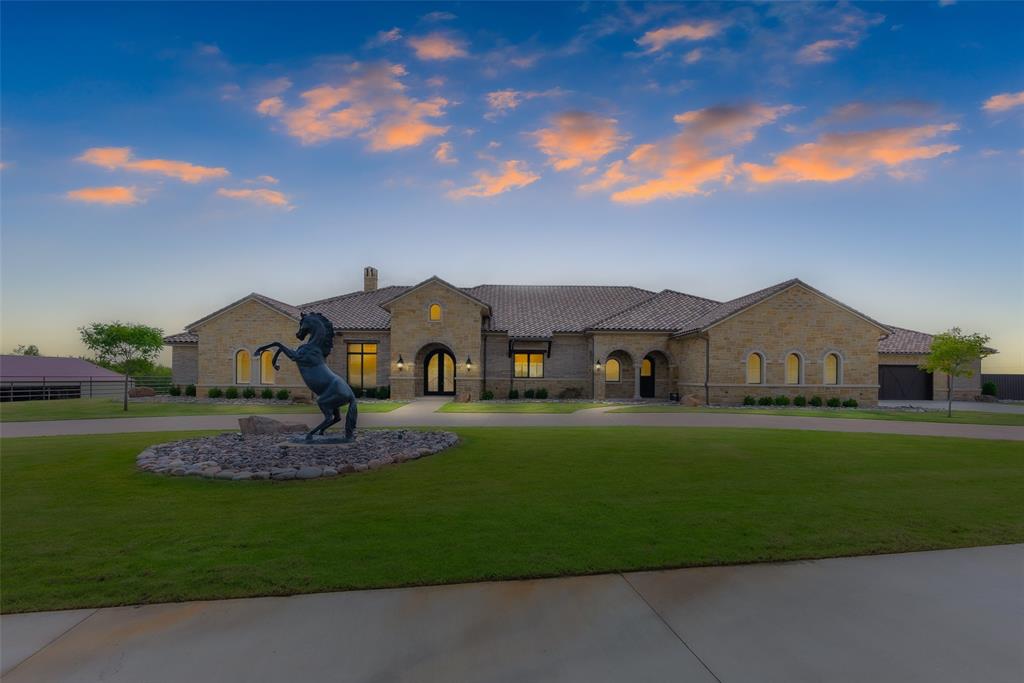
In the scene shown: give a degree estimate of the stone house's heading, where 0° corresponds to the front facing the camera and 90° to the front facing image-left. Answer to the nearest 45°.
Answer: approximately 0°

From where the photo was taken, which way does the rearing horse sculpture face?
to the viewer's left

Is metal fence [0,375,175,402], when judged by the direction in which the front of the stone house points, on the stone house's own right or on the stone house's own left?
on the stone house's own right

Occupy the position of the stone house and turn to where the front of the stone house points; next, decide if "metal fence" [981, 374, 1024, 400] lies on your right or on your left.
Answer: on your left

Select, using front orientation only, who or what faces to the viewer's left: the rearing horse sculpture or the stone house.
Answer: the rearing horse sculpture

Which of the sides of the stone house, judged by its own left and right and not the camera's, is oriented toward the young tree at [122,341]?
right

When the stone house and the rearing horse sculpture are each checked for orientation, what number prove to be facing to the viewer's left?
1
